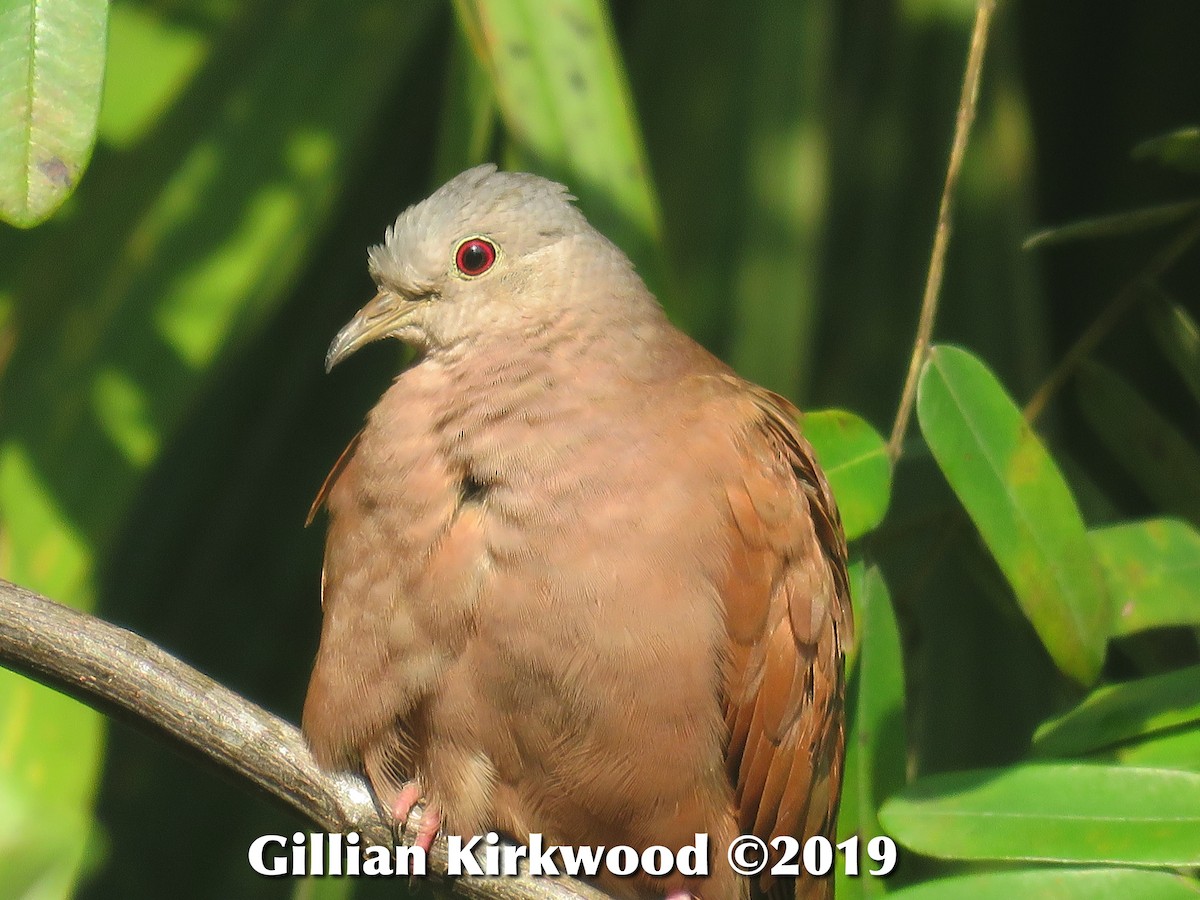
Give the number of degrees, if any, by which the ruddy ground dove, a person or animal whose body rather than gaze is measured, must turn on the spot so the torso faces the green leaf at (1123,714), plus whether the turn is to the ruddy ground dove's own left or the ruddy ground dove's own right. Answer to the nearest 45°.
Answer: approximately 135° to the ruddy ground dove's own left

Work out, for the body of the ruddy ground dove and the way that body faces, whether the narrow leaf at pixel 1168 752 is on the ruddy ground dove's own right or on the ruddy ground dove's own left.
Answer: on the ruddy ground dove's own left

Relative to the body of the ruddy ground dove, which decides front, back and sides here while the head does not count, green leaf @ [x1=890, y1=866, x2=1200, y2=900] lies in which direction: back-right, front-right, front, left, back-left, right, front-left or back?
left

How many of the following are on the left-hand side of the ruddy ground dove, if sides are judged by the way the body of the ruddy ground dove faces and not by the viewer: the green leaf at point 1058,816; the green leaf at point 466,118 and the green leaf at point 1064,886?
2

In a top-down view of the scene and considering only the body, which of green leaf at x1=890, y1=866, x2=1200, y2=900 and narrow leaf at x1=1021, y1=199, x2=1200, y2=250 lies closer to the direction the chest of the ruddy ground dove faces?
the green leaf

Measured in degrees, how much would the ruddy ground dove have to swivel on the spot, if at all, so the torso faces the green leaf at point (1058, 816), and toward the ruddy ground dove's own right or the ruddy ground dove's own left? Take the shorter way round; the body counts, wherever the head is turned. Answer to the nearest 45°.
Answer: approximately 90° to the ruddy ground dove's own left

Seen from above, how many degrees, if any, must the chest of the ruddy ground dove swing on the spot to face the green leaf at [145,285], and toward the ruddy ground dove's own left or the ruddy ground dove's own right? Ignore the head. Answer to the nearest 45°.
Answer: approximately 90° to the ruddy ground dove's own right

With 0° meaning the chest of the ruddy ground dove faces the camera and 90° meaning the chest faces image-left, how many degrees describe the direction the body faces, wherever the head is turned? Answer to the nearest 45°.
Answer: approximately 45°
